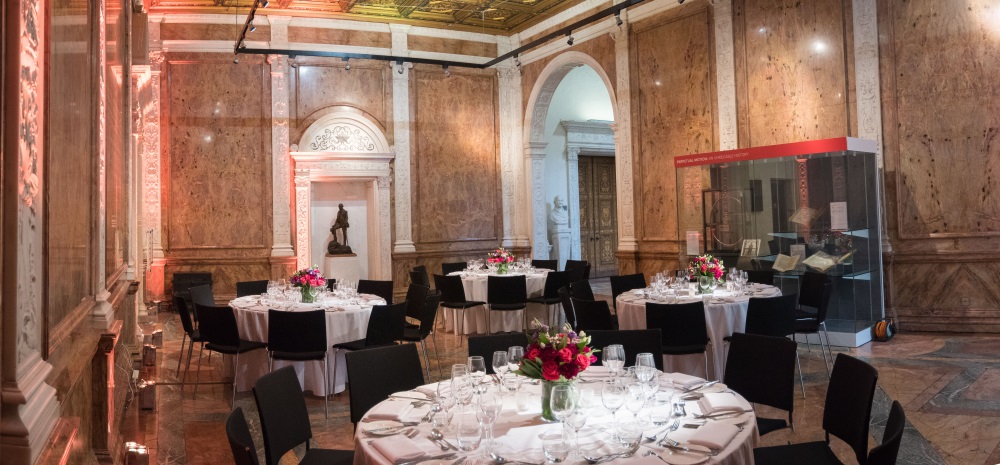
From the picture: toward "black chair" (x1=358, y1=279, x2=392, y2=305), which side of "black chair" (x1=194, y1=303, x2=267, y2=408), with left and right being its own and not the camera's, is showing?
front

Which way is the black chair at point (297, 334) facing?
away from the camera

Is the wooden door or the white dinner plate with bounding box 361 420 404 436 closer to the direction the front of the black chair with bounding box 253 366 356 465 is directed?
the white dinner plate

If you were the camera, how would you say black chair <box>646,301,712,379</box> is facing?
facing away from the viewer

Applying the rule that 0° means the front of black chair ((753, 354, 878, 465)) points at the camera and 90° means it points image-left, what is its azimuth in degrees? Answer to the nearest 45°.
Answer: approximately 45°

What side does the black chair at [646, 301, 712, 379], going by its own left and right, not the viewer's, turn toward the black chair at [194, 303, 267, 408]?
left

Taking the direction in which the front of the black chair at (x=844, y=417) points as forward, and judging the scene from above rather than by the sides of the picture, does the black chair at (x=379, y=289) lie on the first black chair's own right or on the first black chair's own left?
on the first black chair's own right

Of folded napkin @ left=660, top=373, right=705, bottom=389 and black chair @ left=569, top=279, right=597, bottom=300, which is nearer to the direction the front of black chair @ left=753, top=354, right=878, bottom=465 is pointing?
the folded napkin

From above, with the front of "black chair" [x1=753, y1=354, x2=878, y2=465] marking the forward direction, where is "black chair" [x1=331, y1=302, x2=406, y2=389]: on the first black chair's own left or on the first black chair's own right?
on the first black chair's own right

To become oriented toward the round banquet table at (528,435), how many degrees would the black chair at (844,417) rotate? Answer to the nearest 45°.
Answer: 0° — it already faces it

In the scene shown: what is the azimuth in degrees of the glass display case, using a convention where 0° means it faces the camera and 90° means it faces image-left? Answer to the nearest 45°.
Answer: approximately 45°

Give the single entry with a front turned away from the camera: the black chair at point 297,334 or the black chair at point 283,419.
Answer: the black chair at point 297,334

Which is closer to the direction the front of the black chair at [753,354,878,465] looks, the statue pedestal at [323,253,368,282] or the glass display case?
the statue pedestal

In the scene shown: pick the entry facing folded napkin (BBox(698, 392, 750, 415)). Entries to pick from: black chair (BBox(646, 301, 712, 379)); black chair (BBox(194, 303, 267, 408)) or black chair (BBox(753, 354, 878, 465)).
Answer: black chair (BBox(753, 354, 878, 465))

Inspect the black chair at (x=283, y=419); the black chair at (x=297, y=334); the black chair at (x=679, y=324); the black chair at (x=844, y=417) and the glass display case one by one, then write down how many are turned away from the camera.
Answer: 2
